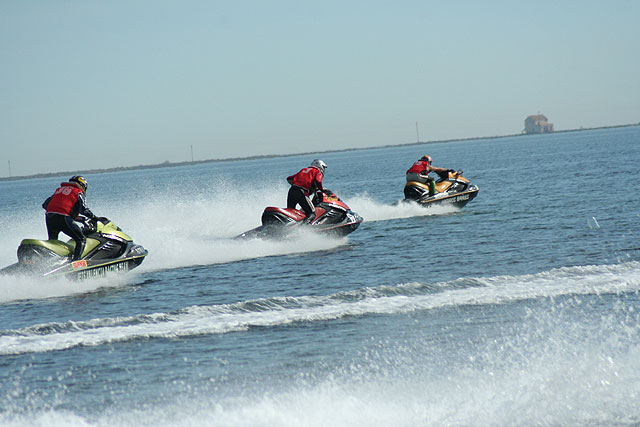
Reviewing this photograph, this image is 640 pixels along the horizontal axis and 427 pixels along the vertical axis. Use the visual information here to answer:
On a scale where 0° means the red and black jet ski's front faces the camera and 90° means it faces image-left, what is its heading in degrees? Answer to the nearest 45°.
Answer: approximately 270°

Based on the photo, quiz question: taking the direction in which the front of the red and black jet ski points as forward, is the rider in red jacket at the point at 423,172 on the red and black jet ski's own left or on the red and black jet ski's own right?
on the red and black jet ski's own left

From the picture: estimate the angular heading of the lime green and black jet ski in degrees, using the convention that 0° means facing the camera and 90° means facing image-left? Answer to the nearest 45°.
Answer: approximately 270°

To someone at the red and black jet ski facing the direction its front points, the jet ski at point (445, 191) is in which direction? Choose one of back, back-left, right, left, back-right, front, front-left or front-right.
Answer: front-left

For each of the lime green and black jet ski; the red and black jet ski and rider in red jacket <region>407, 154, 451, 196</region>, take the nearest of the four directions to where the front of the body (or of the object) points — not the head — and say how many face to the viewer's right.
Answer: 3

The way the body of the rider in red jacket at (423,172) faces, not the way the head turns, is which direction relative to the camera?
to the viewer's right

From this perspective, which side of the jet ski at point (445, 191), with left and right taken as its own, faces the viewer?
right
